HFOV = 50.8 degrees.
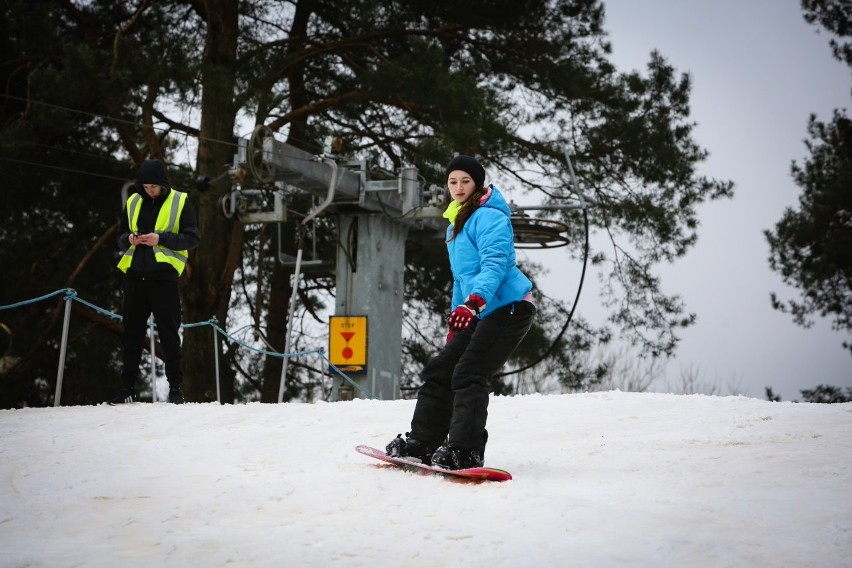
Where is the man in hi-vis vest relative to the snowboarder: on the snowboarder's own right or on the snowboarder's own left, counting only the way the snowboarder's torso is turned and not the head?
on the snowboarder's own right

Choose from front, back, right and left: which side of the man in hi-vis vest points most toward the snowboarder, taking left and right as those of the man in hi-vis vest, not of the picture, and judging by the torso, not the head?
left

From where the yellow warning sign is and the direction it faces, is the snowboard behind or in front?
in front

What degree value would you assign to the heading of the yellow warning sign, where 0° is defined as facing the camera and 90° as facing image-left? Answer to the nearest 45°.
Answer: approximately 0°

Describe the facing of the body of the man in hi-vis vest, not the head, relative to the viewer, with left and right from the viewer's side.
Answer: facing the viewer and to the left of the viewer

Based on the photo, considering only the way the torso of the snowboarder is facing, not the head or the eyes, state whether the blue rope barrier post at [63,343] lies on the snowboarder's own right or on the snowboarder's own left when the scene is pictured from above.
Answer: on the snowboarder's own right

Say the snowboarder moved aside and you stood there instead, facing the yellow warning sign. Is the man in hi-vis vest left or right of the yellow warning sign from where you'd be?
left
